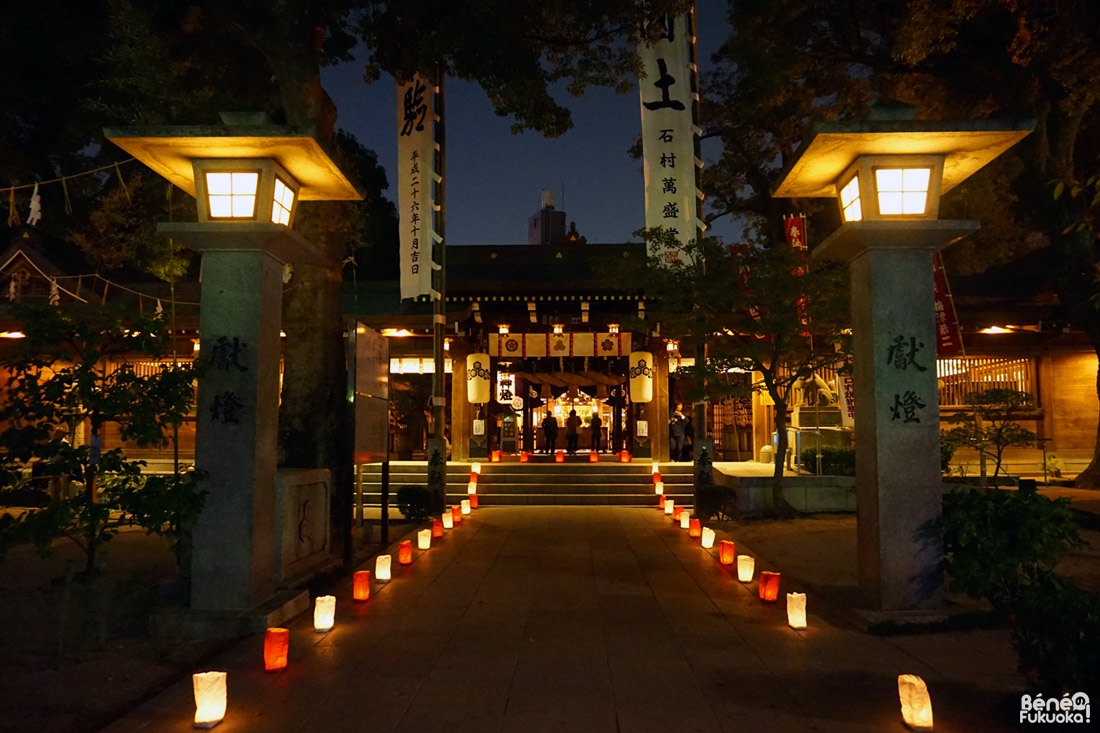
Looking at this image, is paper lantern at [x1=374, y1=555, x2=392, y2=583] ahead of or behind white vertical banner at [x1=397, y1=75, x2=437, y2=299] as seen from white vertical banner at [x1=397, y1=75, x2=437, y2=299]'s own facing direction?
ahead

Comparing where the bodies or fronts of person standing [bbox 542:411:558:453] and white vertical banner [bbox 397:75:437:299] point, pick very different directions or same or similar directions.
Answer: very different directions

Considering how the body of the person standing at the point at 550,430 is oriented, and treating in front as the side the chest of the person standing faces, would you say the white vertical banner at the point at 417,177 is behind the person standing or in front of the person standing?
behind

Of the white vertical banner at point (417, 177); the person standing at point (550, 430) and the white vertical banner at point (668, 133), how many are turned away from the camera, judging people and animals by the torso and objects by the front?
1

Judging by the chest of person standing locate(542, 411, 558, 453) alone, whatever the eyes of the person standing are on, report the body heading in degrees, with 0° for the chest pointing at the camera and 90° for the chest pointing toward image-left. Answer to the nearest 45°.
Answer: approximately 180°

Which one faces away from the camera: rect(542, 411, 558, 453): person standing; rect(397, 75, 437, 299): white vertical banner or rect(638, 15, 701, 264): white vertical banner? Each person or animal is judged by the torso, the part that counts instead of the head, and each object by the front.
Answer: the person standing

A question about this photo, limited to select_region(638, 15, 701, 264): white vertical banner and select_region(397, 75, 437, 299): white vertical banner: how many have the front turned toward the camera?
2

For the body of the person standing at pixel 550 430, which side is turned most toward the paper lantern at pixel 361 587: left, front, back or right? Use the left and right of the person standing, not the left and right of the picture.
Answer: back

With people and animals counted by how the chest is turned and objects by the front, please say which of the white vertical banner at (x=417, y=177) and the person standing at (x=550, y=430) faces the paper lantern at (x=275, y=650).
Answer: the white vertical banner

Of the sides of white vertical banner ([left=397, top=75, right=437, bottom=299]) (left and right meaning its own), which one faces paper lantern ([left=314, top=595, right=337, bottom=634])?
front

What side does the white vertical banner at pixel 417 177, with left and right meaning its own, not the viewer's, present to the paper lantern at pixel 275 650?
front

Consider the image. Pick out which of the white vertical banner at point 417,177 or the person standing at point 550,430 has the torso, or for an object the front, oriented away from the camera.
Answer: the person standing

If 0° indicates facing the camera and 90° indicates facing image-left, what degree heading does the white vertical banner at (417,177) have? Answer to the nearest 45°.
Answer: approximately 0°

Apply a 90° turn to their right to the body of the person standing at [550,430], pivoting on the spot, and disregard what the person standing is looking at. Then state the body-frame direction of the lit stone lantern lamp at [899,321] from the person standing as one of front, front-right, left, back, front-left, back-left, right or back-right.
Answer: right
